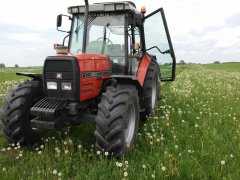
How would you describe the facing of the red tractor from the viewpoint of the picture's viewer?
facing the viewer and to the left of the viewer
